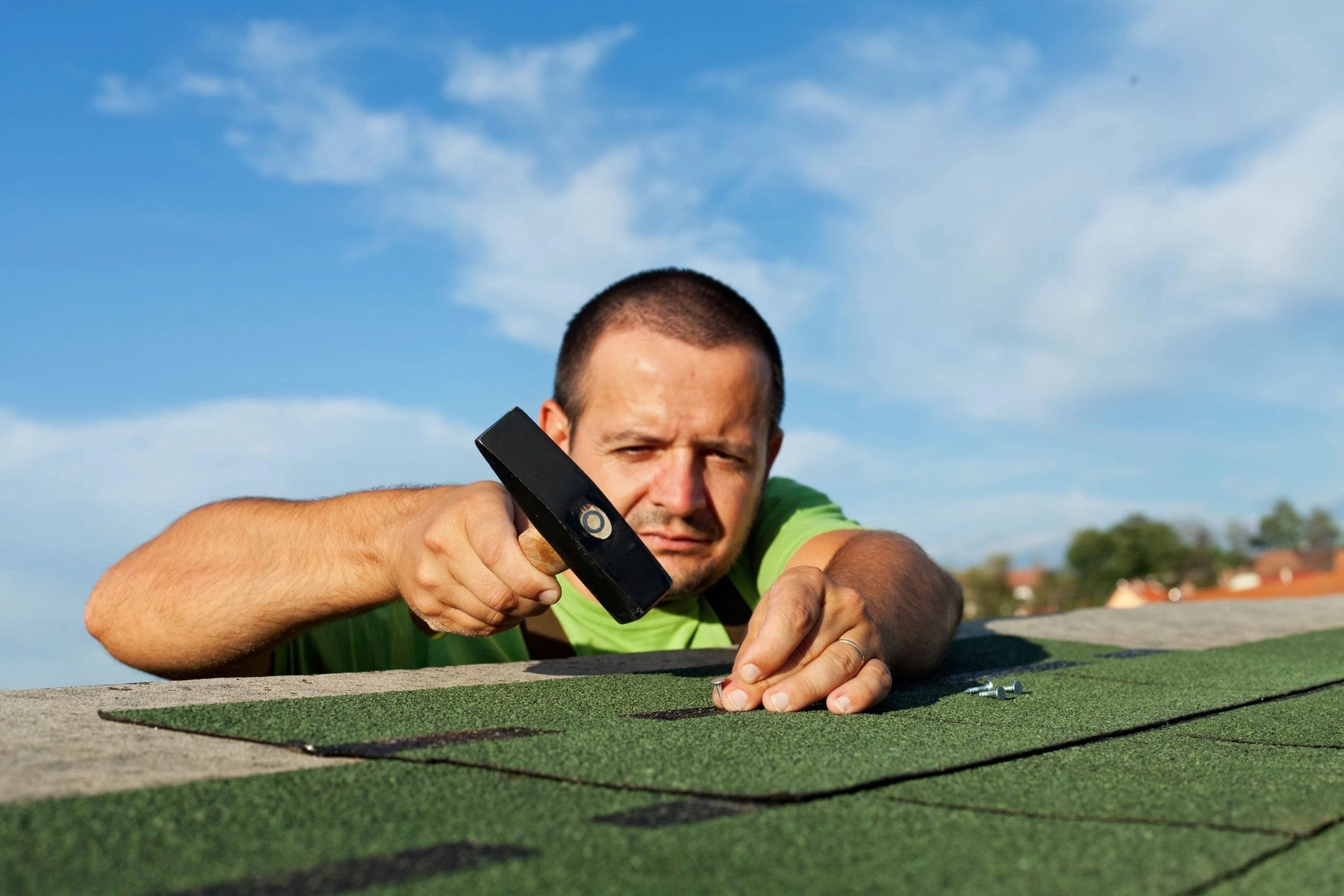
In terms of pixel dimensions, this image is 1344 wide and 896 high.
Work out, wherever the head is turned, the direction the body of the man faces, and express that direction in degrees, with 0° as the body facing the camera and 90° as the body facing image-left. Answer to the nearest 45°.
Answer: approximately 0°
